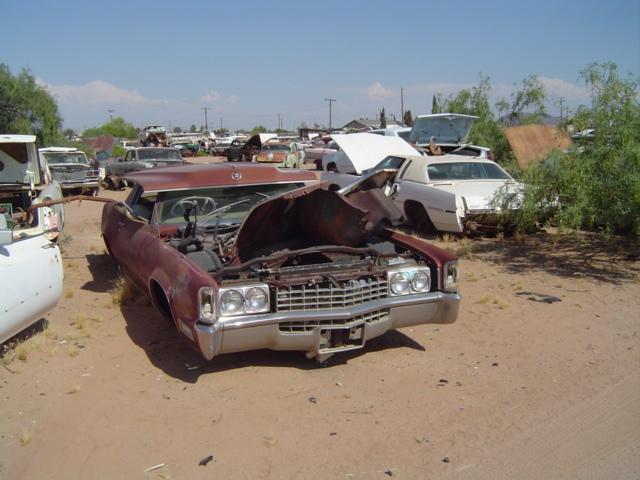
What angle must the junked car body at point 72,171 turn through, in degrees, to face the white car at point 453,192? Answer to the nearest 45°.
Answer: approximately 45° to its left

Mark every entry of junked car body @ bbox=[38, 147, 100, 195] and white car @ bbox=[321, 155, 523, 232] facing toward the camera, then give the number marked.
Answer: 1

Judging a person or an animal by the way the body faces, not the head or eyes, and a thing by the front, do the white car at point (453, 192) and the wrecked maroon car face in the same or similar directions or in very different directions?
very different directions

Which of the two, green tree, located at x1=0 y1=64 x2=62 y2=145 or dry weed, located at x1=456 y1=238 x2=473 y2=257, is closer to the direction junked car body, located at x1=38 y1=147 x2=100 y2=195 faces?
the dry weed

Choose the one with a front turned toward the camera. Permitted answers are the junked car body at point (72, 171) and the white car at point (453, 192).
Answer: the junked car body

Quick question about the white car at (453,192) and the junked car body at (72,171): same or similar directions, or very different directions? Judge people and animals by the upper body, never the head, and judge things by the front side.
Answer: very different directions

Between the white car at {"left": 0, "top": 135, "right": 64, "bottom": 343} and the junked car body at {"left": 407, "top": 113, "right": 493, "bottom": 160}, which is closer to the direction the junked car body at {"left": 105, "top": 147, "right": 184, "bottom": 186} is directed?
the white car

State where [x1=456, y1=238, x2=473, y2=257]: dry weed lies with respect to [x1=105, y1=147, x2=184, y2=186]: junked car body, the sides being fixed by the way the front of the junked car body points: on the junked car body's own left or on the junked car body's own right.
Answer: on the junked car body's own left

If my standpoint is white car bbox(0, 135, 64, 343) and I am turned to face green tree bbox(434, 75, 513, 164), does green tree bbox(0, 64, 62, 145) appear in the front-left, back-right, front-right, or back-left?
front-left

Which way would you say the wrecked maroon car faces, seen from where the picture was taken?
facing the viewer and to the right of the viewer

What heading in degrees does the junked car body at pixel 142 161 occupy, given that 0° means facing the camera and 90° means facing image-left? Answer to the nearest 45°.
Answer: approximately 45°

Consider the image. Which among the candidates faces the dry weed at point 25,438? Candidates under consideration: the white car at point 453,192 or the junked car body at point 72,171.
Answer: the junked car body

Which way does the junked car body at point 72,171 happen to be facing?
toward the camera

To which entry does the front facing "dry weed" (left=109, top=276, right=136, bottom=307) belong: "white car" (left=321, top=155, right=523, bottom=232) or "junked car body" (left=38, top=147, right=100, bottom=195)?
the junked car body
